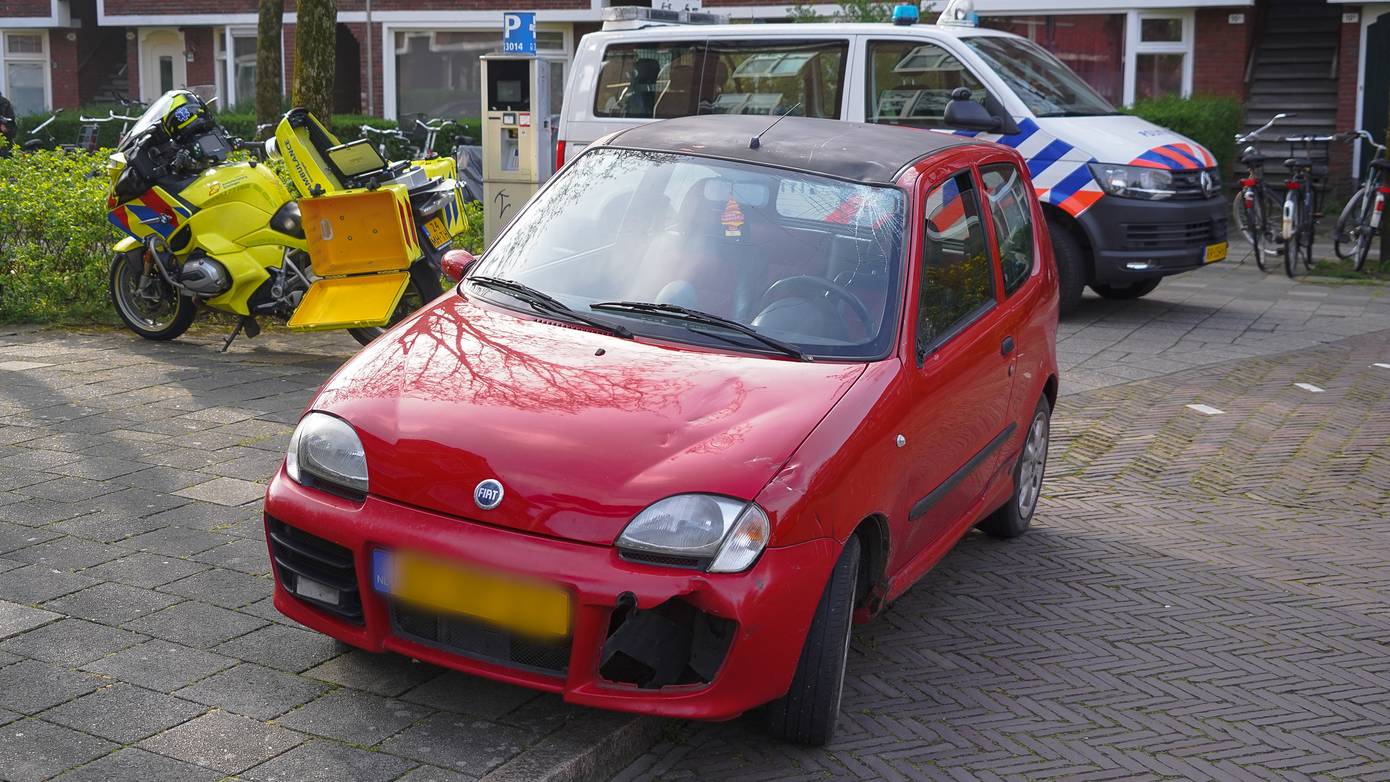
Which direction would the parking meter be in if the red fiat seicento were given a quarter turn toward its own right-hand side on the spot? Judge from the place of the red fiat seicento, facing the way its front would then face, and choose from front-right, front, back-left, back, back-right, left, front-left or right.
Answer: front-right

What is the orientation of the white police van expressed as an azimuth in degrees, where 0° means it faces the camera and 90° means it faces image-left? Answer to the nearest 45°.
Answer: approximately 315°

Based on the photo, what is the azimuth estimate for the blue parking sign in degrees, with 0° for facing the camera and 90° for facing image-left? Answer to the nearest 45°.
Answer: approximately 0°

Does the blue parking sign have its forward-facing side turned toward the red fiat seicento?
yes

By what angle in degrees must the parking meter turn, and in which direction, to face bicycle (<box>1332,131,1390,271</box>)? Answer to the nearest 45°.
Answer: approximately 90° to its left

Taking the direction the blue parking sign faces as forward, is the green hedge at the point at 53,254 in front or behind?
in front

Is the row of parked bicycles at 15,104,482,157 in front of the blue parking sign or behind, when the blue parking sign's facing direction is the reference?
behind

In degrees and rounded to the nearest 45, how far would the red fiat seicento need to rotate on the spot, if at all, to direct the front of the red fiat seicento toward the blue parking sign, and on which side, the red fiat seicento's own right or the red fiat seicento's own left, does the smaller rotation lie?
approximately 135° to the red fiat seicento's own right

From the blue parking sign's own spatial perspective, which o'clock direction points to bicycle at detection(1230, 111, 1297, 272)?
The bicycle is roughly at 9 o'clock from the blue parking sign.

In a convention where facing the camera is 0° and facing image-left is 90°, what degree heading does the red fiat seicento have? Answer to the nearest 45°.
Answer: approximately 45°

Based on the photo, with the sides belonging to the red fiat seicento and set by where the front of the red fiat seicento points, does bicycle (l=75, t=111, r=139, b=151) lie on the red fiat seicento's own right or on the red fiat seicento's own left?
on the red fiat seicento's own right

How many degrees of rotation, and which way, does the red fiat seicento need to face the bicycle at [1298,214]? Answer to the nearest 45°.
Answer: approximately 180°

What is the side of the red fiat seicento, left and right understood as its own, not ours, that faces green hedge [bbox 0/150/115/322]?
right
